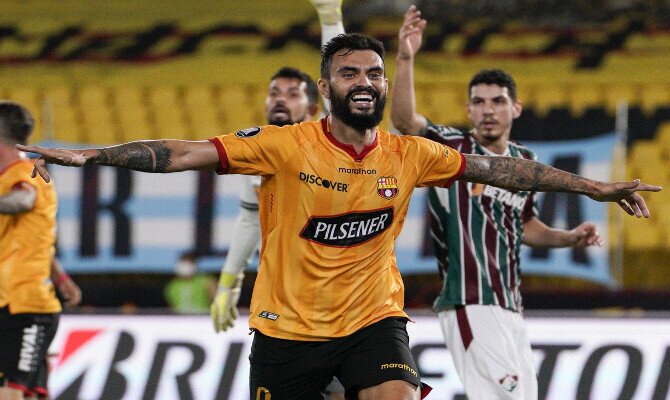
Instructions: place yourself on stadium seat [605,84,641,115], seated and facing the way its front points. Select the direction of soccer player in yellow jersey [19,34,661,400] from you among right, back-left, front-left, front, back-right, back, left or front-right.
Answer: front

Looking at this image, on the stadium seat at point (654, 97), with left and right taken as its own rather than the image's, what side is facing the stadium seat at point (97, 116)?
right

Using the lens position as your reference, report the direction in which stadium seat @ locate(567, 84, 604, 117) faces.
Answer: facing the viewer

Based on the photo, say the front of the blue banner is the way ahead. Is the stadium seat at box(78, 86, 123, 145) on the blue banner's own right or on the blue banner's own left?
on the blue banner's own right

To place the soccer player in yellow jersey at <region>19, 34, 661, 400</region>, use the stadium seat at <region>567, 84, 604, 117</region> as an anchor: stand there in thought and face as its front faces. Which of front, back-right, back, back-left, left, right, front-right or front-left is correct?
front

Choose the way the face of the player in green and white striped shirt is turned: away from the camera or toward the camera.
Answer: toward the camera

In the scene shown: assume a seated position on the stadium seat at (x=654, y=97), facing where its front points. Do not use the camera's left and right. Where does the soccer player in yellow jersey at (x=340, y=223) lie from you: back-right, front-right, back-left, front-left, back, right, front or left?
front

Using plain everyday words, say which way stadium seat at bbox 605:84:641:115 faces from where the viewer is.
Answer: facing the viewer

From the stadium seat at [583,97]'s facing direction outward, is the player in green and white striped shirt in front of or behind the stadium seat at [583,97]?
in front

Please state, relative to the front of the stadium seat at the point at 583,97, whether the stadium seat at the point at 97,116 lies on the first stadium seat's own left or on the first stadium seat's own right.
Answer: on the first stadium seat's own right

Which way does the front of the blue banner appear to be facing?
toward the camera

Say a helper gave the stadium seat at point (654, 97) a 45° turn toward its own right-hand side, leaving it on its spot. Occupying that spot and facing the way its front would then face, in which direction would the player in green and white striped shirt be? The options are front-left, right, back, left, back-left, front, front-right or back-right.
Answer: front-left

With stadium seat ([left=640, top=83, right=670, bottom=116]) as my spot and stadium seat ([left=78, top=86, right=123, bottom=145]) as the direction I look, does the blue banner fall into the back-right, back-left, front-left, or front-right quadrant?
front-left

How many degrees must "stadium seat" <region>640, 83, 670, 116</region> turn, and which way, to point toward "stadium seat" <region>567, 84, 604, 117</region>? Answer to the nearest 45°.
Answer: approximately 90° to its right

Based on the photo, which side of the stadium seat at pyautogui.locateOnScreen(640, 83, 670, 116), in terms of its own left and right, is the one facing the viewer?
front
